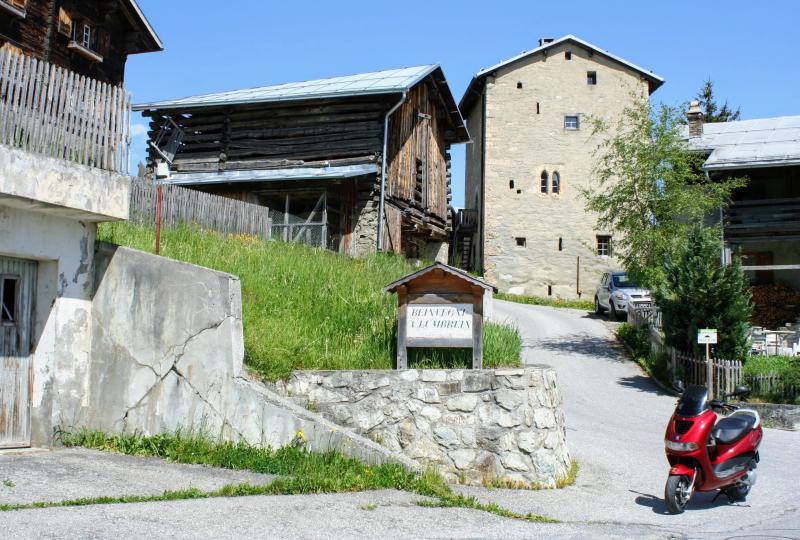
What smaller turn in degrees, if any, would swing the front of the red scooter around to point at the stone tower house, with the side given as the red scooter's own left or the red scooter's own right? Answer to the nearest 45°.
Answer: approximately 135° to the red scooter's own right

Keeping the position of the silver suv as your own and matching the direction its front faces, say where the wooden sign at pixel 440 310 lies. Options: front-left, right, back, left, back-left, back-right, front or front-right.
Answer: front-right

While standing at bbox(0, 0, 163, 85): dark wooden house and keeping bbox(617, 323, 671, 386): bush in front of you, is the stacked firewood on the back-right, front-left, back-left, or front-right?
front-left

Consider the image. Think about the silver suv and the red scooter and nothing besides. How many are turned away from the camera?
0

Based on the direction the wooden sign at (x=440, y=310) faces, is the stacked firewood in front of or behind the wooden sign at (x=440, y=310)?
behind

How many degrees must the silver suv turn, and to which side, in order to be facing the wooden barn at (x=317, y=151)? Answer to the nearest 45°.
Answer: approximately 90° to its right

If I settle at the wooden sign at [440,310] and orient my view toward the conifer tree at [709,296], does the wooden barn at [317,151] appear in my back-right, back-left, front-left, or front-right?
front-left

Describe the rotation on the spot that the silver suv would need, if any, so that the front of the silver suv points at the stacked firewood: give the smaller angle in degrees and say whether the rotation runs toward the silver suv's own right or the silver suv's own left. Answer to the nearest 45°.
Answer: approximately 45° to the silver suv's own left

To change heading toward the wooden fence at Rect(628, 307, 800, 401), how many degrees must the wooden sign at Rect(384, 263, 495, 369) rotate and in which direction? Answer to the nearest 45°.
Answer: approximately 135° to its left

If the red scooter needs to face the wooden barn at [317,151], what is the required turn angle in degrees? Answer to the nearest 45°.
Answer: approximately 90° to its right

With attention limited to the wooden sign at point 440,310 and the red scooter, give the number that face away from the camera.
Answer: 0

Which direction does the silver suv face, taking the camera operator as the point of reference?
facing the viewer and to the right of the viewer

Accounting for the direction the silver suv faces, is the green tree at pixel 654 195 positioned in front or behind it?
in front

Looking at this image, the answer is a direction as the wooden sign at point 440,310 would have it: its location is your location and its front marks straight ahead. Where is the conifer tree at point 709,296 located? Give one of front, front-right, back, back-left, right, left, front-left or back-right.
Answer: back-left

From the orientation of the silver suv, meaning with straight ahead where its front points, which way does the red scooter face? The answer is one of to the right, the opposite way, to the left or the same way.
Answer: to the right

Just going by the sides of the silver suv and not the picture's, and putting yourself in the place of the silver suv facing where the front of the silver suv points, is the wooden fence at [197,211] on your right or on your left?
on your right

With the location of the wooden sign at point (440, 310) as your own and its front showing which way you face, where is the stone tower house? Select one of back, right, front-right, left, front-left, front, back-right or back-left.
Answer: back

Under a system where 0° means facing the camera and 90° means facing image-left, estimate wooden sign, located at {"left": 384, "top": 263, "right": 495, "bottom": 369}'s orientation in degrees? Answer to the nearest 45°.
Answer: approximately 0°

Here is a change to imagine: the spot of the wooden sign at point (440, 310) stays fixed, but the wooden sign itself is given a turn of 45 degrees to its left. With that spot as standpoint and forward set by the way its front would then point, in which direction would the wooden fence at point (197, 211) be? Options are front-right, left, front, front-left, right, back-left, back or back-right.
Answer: back
